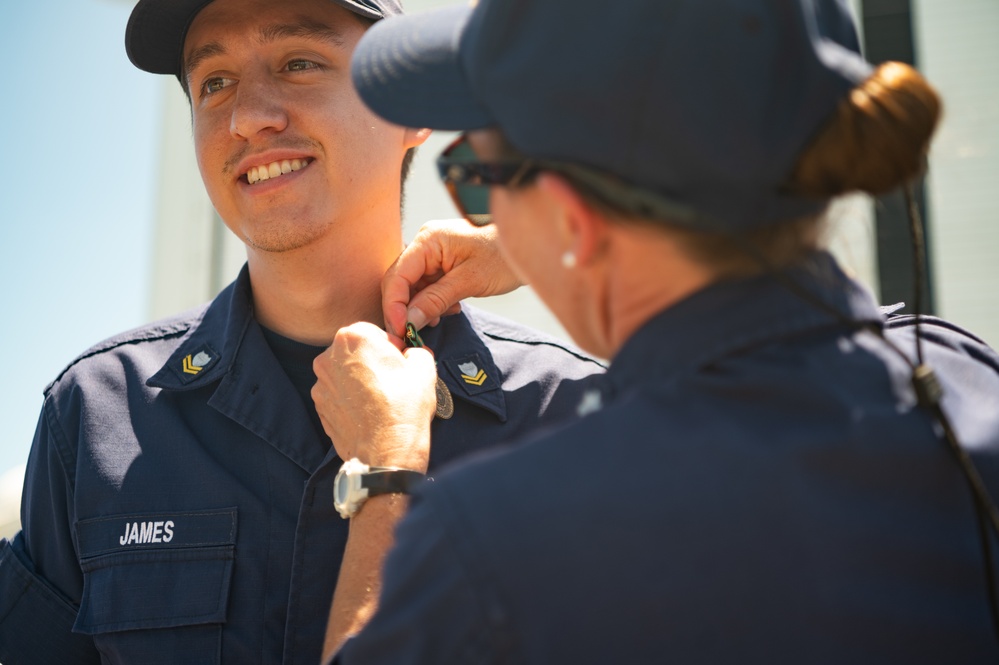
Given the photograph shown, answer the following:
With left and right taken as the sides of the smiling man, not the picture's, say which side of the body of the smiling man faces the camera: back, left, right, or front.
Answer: front
